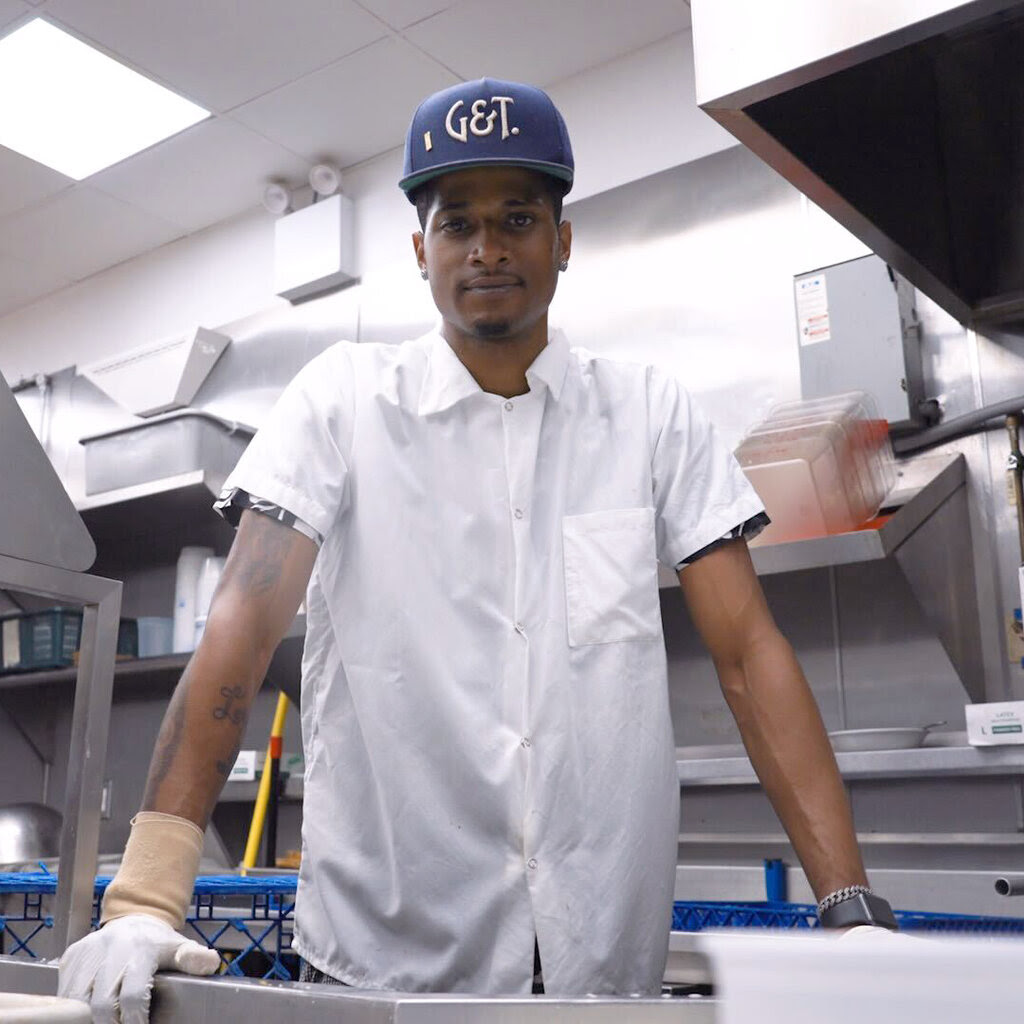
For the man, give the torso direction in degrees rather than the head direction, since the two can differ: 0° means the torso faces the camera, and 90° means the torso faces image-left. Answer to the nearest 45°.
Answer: approximately 0°

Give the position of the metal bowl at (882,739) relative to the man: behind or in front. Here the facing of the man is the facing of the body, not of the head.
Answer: behind

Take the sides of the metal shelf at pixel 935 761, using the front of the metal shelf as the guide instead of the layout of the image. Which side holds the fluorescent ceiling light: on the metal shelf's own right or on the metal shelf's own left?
on the metal shelf's own right

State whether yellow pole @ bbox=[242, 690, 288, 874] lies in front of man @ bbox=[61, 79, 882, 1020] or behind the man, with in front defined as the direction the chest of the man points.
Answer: behind

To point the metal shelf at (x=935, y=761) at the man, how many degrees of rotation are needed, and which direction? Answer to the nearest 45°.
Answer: approximately 45° to its right

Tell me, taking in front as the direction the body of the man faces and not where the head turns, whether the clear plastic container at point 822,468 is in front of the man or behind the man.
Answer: behind

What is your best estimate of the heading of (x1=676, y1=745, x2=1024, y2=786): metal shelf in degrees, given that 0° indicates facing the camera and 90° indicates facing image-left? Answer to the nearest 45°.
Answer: approximately 0°

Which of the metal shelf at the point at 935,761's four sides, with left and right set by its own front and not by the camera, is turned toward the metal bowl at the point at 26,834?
right

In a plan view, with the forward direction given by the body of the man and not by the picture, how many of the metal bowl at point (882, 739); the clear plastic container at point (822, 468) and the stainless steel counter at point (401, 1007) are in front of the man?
1

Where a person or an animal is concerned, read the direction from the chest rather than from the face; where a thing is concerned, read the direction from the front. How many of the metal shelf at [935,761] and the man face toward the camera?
2
